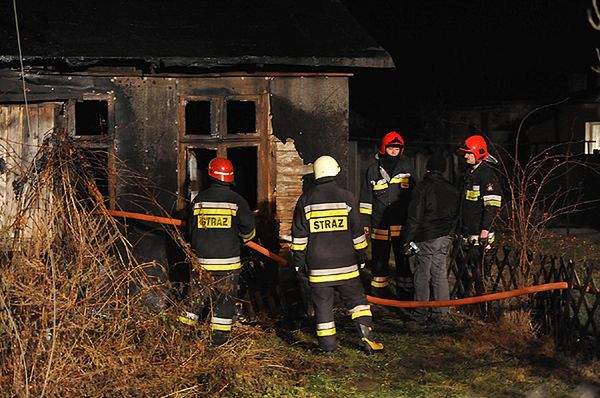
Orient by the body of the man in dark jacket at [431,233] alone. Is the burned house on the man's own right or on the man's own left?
on the man's own left

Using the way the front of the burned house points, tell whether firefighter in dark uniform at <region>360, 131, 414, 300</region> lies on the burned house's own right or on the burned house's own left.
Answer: on the burned house's own left

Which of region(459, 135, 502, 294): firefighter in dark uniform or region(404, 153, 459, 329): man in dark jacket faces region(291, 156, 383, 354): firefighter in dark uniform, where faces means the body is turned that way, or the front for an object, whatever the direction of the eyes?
region(459, 135, 502, 294): firefighter in dark uniform

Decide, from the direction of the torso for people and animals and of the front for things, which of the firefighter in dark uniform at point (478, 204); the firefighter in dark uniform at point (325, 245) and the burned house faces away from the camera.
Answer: the firefighter in dark uniform at point (325, 245)

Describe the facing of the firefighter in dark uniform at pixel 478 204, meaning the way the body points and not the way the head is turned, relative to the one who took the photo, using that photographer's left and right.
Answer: facing the viewer and to the left of the viewer

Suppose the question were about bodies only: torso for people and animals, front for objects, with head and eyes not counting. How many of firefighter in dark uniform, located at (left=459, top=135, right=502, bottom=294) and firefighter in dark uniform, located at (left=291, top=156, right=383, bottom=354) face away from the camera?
1

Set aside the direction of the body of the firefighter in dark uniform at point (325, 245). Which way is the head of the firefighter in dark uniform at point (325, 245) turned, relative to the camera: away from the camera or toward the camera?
away from the camera

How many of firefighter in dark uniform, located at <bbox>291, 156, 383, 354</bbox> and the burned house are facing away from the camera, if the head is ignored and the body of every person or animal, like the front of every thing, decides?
1

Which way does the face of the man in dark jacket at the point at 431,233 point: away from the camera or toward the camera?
away from the camera

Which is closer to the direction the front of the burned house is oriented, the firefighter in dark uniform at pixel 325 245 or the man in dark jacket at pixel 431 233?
the firefighter in dark uniform

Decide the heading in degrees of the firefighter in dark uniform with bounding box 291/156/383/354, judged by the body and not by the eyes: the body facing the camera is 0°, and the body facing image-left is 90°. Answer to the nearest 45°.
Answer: approximately 180°

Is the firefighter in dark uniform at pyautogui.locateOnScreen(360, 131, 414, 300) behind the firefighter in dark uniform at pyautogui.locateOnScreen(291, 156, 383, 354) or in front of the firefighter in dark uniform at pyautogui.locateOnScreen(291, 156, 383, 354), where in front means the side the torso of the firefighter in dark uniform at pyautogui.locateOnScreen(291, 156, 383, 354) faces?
in front

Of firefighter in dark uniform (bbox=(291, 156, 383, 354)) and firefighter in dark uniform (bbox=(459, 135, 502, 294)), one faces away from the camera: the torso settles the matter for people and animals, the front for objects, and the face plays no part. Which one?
firefighter in dark uniform (bbox=(291, 156, 383, 354))

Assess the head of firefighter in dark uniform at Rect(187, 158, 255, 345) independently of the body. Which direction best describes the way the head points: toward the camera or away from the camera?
away from the camera
